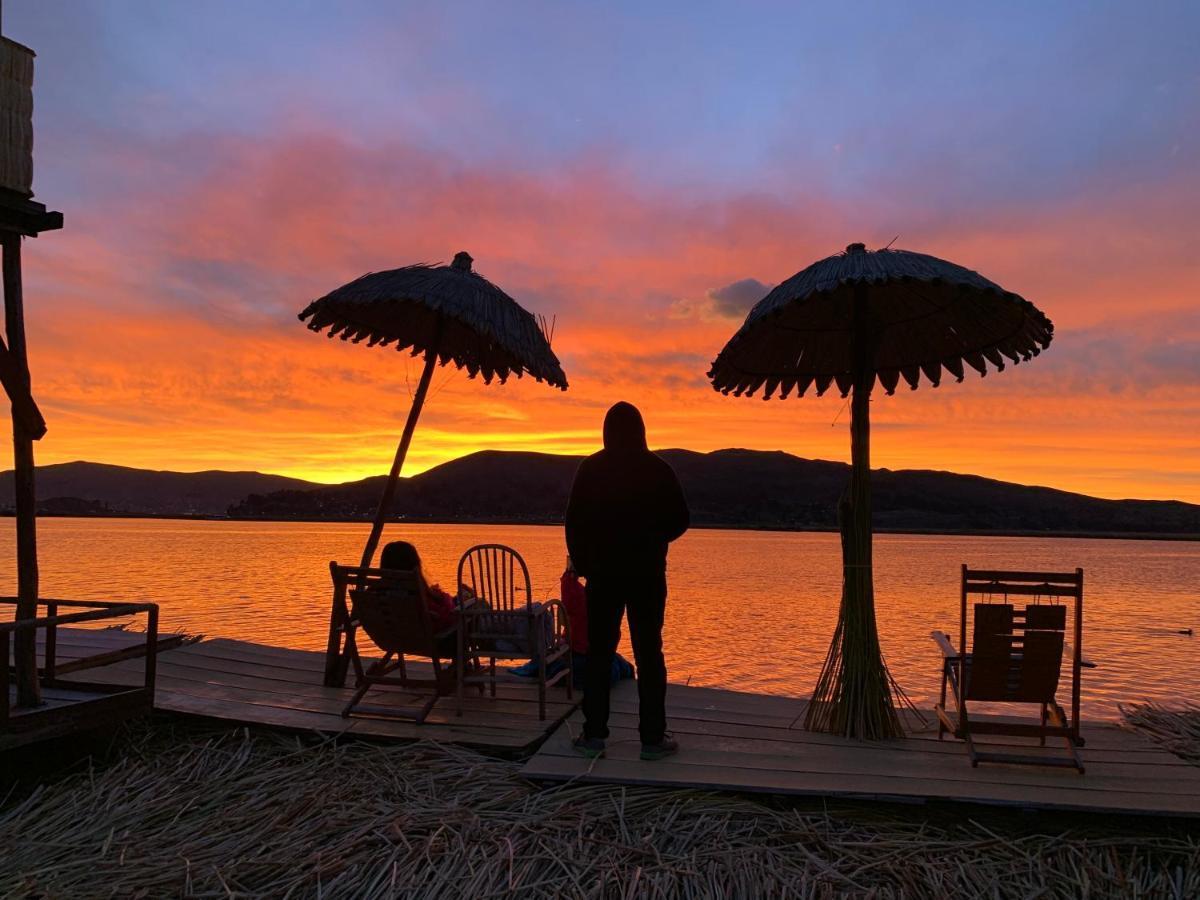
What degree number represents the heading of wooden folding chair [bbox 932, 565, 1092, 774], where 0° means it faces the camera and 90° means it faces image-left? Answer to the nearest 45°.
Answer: approximately 135°

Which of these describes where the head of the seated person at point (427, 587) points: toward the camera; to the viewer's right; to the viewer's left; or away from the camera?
away from the camera

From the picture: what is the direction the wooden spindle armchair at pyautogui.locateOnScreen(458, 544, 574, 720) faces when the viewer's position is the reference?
facing away from the viewer and to the right of the viewer

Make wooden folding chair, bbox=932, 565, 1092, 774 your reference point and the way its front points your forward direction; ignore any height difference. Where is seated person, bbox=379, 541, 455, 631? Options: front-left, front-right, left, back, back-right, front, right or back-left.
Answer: front-left

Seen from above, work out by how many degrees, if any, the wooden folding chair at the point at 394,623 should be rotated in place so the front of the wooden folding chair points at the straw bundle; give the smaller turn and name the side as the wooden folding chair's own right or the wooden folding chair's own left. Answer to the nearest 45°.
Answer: approximately 45° to the wooden folding chair's own right

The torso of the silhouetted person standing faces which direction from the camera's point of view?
away from the camera

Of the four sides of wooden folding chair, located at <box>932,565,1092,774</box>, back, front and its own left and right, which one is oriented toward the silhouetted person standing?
left

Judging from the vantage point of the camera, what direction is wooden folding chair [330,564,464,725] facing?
facing away from the viewer and to the right of the viewer

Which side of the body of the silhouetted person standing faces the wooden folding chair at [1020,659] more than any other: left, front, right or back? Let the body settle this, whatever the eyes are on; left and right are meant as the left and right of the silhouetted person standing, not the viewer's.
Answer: right
